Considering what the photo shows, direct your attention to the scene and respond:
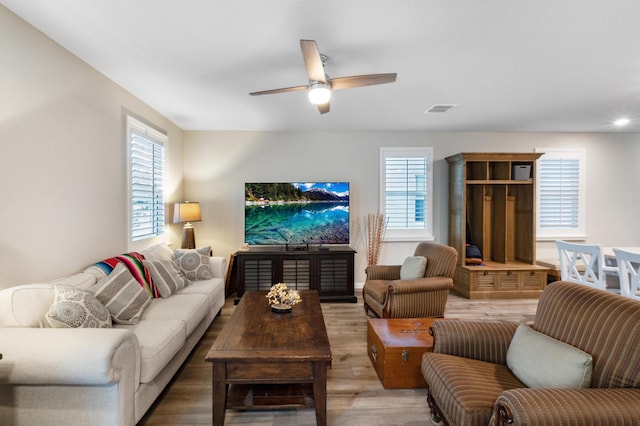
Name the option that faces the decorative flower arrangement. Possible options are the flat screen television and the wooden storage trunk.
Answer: the flat screen television

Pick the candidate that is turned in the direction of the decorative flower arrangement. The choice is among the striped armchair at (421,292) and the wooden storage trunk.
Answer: the striped armchair

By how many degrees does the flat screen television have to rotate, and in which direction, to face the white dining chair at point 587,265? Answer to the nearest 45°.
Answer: approximately 45° to its left

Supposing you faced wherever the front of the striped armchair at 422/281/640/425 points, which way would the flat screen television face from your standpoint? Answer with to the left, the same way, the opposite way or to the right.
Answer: to the left

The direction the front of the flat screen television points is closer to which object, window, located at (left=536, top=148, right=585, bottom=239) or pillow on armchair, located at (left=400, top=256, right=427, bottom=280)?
the pillow on armchair

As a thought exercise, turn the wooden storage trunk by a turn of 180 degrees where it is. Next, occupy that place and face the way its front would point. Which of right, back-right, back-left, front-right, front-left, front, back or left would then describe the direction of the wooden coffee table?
back-left

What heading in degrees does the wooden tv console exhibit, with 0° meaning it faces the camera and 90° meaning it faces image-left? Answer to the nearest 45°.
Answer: approximately 0°

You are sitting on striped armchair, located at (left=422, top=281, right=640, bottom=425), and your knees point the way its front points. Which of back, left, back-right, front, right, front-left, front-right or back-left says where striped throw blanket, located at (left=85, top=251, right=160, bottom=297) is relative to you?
front-right

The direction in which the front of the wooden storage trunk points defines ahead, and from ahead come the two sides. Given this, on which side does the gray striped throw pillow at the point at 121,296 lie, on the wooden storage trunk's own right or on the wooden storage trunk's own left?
on the wooden storage trunk's own right

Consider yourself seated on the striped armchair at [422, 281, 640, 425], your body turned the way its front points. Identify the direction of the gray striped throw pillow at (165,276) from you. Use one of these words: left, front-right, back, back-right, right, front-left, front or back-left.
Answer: front-right

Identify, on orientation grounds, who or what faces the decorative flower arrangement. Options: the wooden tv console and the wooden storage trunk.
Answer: the wooden tv console

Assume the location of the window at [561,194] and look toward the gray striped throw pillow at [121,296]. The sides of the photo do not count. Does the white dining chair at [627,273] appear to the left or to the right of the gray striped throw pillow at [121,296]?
left
